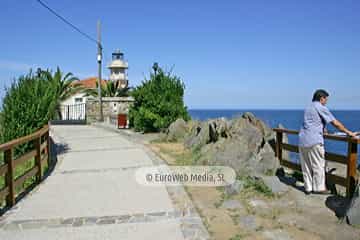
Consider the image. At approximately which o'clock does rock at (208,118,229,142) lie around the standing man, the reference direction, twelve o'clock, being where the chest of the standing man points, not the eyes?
The rock is roughly at 9 o'clock from the standing man.

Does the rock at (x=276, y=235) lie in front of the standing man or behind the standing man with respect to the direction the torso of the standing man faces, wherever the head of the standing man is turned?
behind

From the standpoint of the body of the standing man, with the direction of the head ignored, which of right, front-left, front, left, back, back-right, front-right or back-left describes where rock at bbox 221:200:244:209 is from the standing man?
back

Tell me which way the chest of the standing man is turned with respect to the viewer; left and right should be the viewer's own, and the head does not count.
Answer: facing away from the viewer and to the right of the viewer

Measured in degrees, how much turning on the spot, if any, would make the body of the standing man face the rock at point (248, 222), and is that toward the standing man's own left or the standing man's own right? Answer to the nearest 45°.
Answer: approximately 180°

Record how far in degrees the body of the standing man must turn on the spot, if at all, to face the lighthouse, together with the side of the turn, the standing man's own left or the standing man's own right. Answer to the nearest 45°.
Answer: approximately 90° to the standing man's own left

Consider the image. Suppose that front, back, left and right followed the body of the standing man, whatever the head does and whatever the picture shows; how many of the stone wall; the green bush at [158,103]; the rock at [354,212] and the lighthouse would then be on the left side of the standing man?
3
